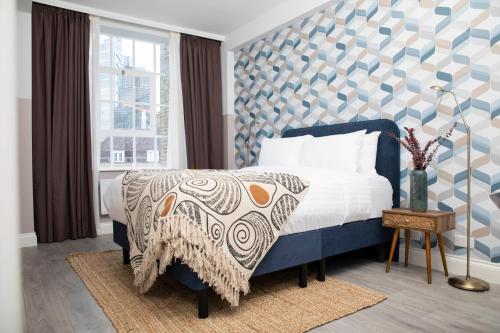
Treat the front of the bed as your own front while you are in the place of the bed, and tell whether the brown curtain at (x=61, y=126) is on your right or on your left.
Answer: on your right

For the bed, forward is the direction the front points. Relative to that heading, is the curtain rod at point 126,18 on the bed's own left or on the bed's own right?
on the bed's own right

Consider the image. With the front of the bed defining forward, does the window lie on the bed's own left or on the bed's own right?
on the bed's own right

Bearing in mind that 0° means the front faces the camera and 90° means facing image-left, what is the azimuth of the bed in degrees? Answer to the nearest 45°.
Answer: approximately 45°

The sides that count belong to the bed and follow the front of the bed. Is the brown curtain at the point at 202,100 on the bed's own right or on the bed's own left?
on the bed's own right

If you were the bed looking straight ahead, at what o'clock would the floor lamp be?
The floor lamp is roughly at 8 o'clock from the bed.
